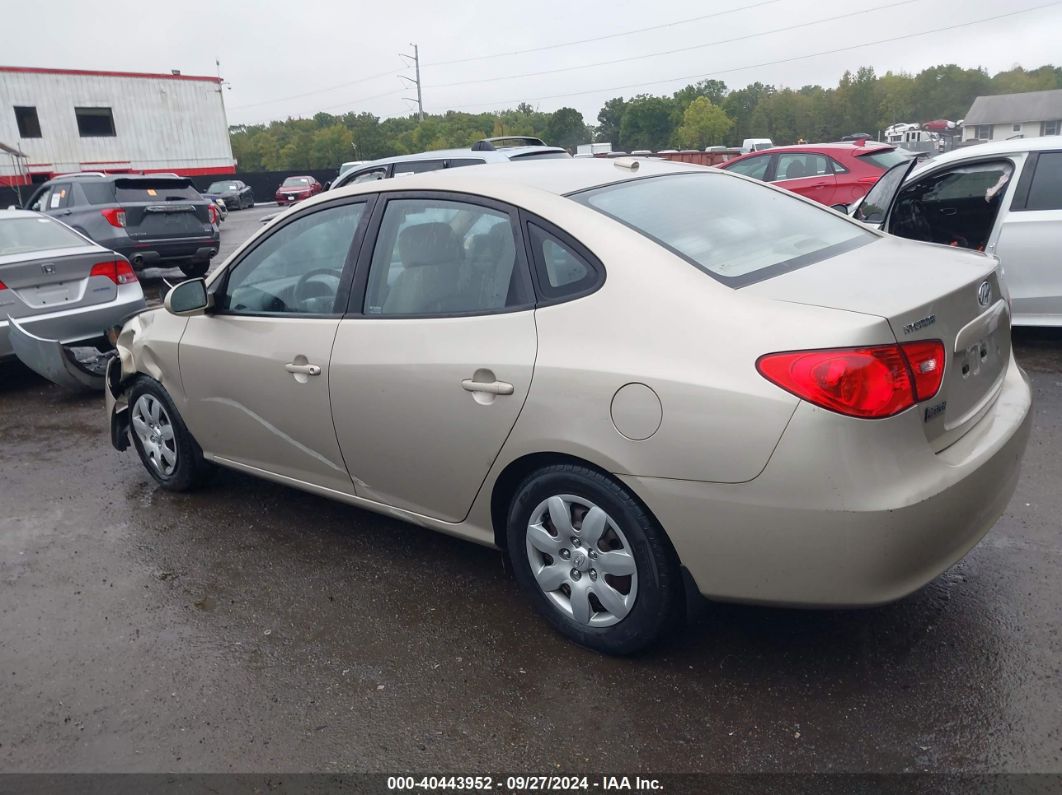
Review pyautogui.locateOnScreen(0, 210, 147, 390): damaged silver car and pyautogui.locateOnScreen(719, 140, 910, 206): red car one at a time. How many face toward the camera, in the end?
0

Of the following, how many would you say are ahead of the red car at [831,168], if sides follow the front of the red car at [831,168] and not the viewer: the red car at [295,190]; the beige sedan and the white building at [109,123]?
2

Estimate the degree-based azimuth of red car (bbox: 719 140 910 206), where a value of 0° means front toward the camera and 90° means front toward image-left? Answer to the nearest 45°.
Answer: approximately 135°

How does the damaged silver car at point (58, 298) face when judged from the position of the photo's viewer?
facing away from the viewer and to the left of the viewer

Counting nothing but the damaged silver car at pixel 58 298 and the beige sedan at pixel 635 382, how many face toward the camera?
0

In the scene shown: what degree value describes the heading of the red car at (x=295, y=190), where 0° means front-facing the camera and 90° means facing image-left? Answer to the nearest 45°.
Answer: approximately 45°

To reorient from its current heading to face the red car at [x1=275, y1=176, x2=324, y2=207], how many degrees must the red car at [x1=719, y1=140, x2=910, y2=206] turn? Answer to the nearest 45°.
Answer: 0° — it already faces it

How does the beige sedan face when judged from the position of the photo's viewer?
facing away from the viewer and to the left of the viewer

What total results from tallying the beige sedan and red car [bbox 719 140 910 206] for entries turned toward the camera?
0
